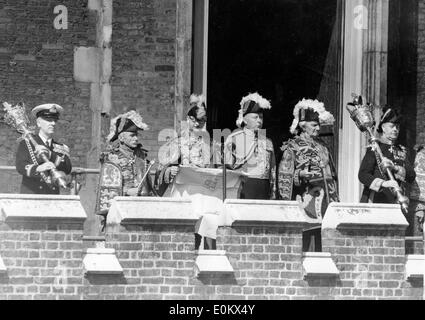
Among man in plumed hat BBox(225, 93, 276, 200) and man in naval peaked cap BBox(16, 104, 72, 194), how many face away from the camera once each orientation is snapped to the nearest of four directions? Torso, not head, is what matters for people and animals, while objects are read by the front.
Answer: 0

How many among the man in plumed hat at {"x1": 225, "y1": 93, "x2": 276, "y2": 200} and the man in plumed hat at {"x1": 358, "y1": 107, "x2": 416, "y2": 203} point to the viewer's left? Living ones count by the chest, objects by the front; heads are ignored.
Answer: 0

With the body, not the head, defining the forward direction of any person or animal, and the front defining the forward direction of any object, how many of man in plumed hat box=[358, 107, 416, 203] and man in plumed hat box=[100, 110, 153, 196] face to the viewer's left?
0

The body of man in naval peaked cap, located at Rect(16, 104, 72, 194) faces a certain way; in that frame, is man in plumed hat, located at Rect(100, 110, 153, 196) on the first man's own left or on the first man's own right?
on the first man's own left

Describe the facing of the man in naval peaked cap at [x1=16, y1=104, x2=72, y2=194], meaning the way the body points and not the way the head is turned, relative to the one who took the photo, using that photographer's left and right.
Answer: facing the viewer and to the right of the viewer

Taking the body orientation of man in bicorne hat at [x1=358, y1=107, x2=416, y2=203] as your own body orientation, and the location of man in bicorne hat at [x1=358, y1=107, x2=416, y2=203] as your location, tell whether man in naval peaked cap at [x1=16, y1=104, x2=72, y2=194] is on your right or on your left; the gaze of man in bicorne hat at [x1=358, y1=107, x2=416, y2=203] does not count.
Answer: on your right

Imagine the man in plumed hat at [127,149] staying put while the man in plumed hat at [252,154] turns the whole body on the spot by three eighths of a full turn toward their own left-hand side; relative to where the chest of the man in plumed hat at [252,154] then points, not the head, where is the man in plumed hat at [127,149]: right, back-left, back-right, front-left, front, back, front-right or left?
left

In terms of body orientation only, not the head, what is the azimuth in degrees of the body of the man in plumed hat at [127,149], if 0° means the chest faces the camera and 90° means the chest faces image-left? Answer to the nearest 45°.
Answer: approximately 315°

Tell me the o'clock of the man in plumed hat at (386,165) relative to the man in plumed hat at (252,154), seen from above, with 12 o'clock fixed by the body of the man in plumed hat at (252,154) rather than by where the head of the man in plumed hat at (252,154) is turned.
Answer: the man in plumed hat at (386,165) is roughly at 10 o'clock from the man in plumed hat at (252,154).

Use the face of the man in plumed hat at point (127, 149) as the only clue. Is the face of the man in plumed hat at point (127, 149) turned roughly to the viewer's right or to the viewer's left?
to the viewer's right

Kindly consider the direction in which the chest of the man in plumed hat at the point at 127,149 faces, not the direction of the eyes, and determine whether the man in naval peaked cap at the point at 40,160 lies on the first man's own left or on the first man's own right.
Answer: on the first man's own right

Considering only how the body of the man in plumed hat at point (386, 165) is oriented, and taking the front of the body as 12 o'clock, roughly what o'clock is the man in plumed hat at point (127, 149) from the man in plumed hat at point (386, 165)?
the man in plumed hat at point (127, 149) is roughly at 4 o'clock from the man in plumed hat at point (386, 165).
